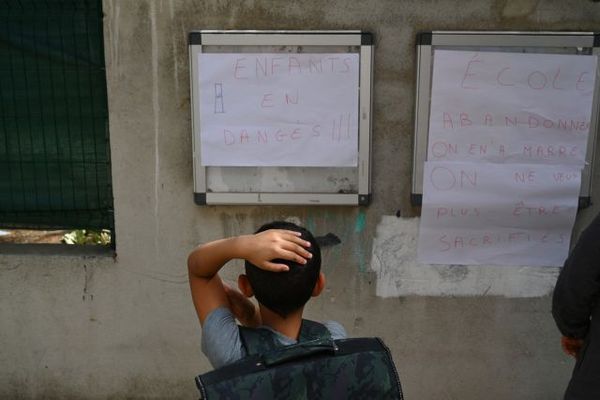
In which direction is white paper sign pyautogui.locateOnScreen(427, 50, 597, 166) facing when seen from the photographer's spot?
facing the viewer

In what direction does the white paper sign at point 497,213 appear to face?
toward the camera

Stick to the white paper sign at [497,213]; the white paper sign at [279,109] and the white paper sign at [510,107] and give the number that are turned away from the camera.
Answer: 0

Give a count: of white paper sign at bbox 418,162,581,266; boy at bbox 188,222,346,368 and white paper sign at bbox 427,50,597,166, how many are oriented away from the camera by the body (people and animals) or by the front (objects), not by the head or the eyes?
1

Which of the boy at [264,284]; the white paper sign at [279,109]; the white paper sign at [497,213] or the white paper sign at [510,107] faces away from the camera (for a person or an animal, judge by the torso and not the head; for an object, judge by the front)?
the boy

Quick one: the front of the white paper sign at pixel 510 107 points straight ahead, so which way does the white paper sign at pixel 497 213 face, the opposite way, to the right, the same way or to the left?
the same way

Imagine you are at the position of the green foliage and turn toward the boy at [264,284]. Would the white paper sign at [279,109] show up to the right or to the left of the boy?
left

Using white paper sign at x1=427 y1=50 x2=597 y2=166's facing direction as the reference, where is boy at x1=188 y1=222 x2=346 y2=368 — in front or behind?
in front

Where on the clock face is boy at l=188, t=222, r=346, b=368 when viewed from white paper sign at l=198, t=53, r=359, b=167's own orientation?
The boy is roughly at 12 o'clock from the white paper sign.

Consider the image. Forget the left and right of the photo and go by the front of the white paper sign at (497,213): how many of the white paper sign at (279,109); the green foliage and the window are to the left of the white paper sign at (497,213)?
0

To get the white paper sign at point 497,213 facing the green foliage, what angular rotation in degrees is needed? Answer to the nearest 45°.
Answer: approximately 90° to its right

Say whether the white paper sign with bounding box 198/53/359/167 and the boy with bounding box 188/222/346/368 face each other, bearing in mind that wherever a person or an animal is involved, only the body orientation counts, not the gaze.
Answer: yes

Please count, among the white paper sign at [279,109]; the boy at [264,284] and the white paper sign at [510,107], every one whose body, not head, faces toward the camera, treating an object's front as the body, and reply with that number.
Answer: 2

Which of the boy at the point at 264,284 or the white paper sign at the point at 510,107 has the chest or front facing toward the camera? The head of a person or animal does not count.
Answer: the white paper sign

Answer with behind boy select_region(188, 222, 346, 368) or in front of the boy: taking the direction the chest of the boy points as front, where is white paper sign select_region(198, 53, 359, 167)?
in front

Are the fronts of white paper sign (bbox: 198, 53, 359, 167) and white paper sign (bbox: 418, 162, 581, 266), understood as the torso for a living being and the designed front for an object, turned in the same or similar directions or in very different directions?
same or similar directions

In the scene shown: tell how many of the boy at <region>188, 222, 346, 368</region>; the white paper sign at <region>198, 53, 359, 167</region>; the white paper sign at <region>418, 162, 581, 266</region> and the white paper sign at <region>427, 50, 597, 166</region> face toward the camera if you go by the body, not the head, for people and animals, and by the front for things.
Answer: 3

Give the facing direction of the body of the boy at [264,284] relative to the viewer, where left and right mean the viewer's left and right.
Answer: facing away from the viewer
